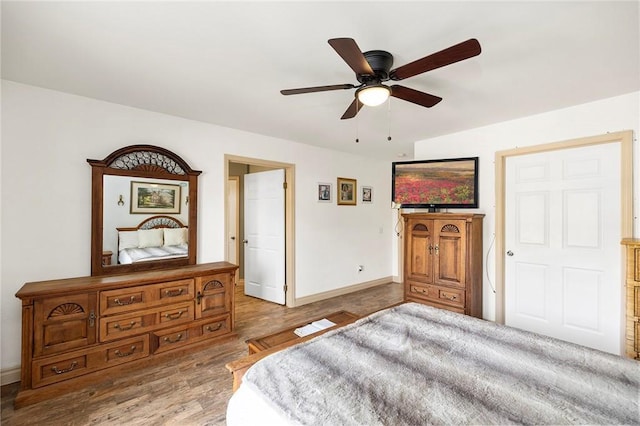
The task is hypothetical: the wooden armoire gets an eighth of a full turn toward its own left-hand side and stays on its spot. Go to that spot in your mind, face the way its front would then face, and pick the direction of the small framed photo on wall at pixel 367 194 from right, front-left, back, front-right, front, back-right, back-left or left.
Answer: back-right

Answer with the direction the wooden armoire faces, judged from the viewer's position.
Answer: facing the viewer and to the left of the viewer

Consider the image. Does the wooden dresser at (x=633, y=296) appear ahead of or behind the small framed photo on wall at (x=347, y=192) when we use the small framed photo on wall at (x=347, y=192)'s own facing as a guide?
ahead

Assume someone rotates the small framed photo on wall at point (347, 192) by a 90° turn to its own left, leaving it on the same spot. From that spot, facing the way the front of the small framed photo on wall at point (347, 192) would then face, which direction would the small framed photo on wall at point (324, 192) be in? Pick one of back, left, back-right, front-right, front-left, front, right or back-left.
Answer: back

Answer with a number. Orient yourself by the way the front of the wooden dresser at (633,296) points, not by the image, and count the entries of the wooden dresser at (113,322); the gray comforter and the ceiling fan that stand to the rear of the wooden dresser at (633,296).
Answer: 0

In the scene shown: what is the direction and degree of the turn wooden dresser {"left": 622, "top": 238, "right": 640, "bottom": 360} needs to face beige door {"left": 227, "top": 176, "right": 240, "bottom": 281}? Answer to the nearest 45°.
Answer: approximately 90° to its right

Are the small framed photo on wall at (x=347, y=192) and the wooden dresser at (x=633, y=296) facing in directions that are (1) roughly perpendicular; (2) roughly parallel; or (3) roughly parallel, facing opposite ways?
roughly perpendicular

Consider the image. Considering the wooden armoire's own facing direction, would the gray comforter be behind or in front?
in front

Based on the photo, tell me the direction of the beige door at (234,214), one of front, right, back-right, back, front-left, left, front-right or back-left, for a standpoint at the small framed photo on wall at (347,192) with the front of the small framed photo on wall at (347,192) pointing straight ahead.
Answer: back-right

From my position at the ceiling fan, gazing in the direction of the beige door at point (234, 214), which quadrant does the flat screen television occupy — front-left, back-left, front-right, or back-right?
front-right
